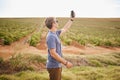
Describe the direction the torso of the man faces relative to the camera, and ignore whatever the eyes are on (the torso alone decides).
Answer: to the viewer's right
